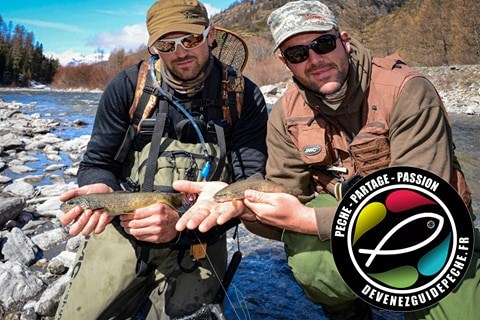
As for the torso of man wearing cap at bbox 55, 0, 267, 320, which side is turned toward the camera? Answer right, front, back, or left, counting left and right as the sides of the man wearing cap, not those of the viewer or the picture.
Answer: front

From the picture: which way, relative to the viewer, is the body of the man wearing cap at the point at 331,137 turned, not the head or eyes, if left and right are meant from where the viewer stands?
facing the viewer and to the left of the viewer

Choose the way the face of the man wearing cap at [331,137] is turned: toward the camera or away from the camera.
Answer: toward the camera

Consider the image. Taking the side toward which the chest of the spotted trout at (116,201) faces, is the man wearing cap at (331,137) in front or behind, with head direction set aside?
behind

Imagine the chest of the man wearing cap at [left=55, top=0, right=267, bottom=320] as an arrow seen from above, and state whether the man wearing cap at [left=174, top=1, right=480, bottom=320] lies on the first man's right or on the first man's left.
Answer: on the first man's left

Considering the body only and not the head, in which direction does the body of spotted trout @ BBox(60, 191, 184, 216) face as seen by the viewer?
to the viewer's left

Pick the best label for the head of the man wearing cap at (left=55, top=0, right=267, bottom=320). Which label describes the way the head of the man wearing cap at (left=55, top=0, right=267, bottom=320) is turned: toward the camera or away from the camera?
toward the camera

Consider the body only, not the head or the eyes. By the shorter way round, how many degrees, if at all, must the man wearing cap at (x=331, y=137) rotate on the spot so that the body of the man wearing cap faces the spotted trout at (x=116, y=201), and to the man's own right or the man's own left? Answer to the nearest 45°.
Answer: approximately 45° to the man's own right
